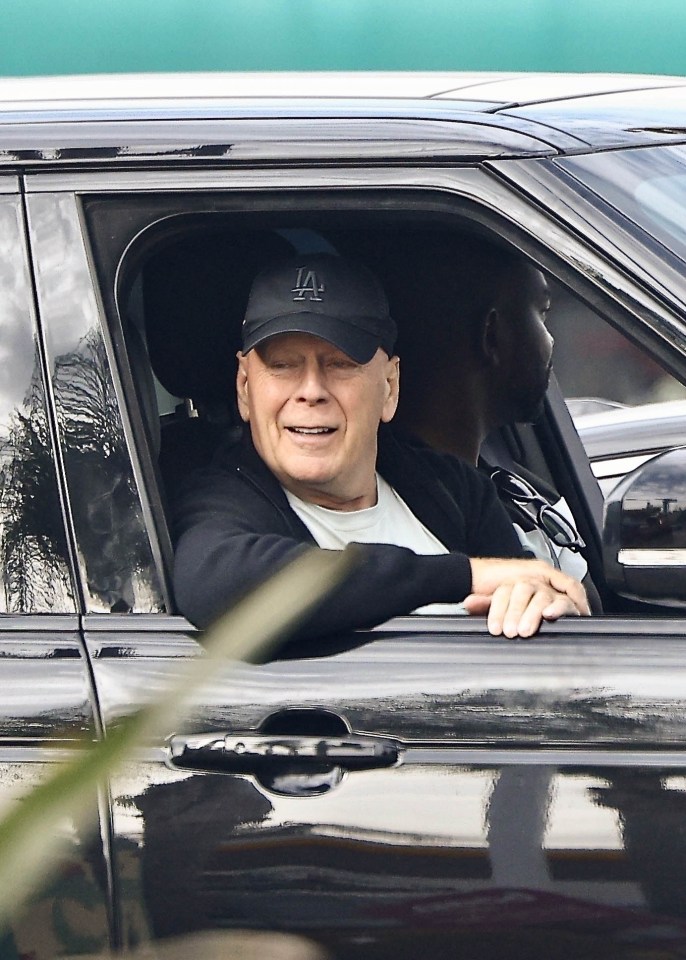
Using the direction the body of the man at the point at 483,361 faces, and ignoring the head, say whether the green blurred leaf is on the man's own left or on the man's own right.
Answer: on the man's own right

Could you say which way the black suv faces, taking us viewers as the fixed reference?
facing to the right of the viewer

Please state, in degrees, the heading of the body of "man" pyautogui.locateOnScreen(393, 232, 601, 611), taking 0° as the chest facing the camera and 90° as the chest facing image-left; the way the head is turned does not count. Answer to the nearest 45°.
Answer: approximately 270°

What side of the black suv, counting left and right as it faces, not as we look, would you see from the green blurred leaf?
right
